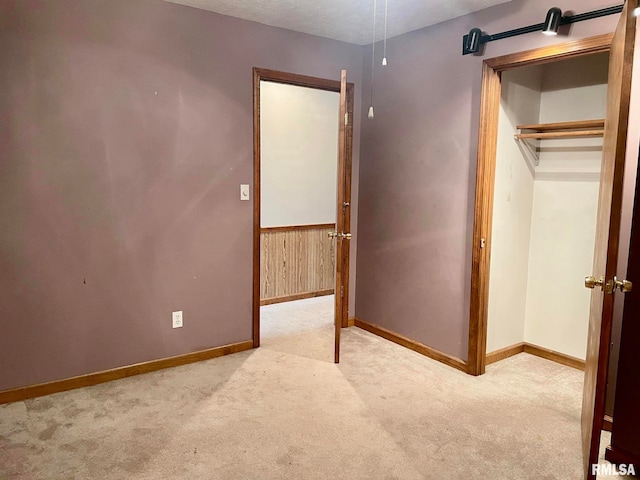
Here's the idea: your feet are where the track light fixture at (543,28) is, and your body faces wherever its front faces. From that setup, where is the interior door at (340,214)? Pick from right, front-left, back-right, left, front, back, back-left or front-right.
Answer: front-right

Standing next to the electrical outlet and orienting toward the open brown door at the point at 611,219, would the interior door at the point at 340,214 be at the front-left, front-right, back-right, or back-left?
front-left

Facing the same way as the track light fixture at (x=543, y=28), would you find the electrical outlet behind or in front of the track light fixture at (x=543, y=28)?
in front

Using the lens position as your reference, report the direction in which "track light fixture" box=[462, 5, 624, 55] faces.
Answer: facing the viewer and to the left of the viewer

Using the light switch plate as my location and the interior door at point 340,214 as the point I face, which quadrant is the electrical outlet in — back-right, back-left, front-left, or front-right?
back-right
